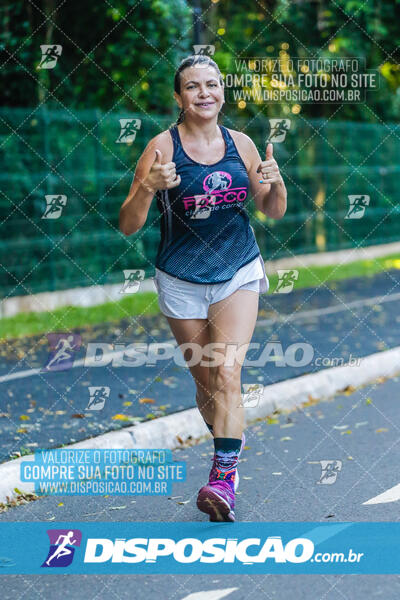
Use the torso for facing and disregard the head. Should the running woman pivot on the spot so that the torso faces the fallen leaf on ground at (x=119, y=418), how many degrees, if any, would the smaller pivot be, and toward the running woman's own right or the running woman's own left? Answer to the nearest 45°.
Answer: approximately 180°

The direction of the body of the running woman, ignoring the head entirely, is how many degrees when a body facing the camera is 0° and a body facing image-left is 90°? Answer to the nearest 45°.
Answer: approximately 0°

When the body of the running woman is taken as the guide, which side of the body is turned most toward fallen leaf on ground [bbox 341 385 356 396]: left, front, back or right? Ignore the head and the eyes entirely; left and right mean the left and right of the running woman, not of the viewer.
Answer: back
